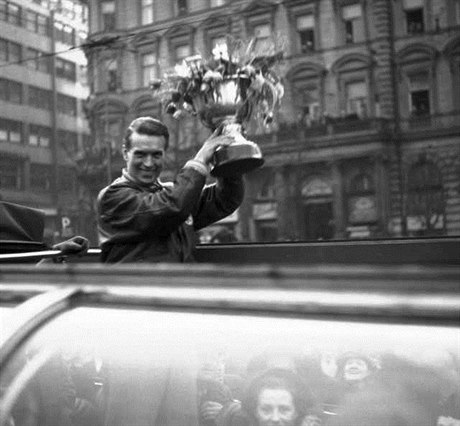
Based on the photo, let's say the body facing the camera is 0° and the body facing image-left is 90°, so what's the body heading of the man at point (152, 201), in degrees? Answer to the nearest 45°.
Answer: approximately 315°

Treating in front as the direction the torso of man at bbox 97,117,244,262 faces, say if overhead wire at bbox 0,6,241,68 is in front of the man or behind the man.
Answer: behind
